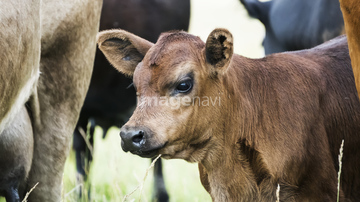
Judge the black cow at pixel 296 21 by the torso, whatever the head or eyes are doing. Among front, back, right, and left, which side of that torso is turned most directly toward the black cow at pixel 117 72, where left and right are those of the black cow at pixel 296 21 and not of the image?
front

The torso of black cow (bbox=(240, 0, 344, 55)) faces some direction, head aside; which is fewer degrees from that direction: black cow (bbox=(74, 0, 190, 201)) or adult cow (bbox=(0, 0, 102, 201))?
the black cow

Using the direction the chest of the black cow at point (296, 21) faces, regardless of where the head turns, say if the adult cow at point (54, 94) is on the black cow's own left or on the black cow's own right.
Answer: on the black cow's own left

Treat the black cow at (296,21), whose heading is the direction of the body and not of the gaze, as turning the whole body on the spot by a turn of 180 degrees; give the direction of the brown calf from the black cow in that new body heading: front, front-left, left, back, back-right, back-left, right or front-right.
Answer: right

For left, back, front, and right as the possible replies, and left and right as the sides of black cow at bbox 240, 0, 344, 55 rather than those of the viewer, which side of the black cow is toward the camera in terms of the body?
left
